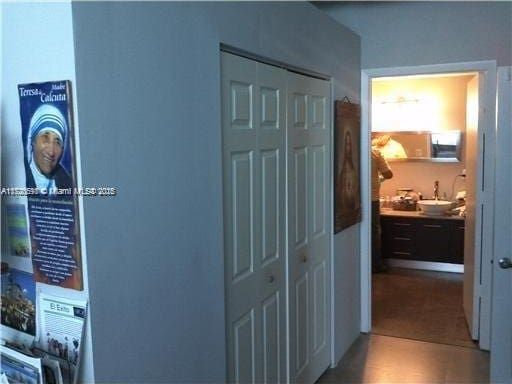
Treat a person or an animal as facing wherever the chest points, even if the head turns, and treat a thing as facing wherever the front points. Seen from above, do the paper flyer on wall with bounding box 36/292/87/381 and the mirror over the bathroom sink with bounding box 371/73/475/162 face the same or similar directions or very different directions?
same or similar directions

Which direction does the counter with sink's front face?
toward the camera

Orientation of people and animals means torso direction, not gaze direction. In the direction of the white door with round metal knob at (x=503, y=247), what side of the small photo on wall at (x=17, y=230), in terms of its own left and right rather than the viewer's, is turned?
left

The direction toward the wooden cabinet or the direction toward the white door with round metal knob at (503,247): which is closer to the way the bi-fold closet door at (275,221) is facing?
the white door with round metal knob

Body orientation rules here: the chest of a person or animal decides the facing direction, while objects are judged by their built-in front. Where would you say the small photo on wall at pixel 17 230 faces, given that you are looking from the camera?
facing the viewer

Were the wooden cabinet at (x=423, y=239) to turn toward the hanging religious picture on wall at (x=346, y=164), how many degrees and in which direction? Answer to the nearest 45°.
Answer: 0° — it already faces it

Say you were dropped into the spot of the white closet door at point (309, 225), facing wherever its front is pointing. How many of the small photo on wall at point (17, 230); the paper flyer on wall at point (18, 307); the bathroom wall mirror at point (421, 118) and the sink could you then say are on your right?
2

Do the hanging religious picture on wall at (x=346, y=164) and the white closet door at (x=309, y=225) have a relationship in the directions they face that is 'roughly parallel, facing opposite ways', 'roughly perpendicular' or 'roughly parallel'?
roughly parallel

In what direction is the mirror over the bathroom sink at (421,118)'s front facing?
toward the camera

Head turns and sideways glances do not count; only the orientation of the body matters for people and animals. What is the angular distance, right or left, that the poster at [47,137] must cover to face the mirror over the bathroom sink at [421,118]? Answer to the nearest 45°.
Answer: approximately 180°

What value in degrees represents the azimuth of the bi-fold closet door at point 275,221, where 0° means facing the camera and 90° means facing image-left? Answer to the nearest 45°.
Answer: approximately 315°

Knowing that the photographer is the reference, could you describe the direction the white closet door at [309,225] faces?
facing the viewer and to the right of the viewer

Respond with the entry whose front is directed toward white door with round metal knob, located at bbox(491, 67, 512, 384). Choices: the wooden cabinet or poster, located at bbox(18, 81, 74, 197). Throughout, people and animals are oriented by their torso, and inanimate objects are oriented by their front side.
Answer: the wooden cabinet

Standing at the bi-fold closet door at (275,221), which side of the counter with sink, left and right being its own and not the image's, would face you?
front
